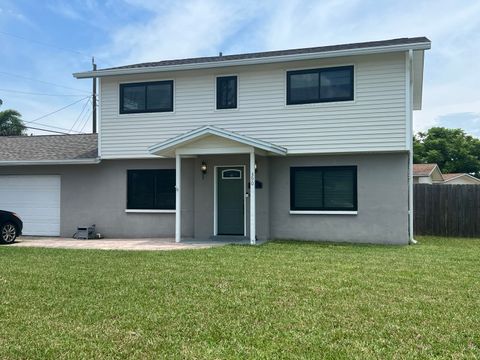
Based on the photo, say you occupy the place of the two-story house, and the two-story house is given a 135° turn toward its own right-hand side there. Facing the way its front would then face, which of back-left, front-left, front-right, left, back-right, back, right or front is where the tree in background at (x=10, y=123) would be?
front

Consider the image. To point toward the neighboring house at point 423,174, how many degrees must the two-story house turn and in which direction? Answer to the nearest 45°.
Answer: approximately 135° to its left

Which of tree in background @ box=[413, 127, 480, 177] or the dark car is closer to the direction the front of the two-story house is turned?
the dark car

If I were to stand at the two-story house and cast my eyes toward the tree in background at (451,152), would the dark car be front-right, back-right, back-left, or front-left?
back-left

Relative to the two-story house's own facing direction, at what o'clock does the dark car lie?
The dark car is roughly at 3 o'clock from the two-story house.

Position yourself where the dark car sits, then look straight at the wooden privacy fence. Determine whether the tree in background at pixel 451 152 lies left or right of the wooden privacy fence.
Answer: left

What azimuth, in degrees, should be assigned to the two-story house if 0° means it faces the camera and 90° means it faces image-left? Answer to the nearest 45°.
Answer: approximately 0°

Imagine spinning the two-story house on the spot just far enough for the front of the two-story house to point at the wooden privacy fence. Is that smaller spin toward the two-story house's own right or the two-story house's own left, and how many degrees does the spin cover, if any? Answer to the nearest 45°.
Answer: approximately 90° to the two-story house's own left

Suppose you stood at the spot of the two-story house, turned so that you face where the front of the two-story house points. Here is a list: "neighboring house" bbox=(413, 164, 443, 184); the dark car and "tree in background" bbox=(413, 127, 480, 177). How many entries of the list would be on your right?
1

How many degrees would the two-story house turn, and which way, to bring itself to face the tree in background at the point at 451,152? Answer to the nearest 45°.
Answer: approximately 135° to its left
